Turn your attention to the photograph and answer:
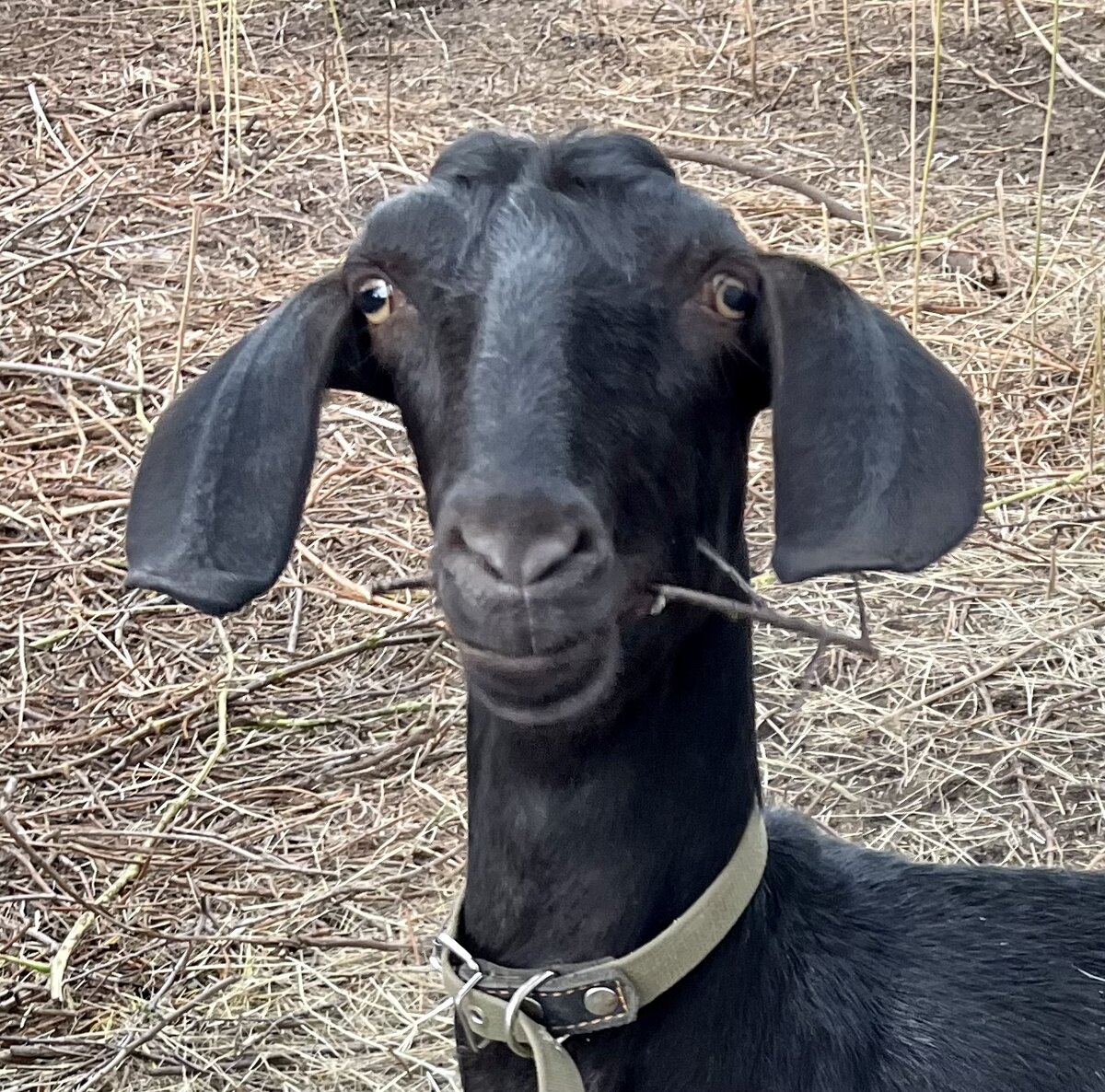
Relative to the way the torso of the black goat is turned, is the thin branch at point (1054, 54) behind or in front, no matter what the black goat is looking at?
behind

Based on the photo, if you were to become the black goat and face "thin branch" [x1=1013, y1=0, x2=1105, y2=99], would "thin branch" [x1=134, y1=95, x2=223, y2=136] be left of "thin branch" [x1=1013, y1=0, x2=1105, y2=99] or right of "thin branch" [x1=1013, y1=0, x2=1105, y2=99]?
left

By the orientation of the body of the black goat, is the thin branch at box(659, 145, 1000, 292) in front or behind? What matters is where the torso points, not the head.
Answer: behind

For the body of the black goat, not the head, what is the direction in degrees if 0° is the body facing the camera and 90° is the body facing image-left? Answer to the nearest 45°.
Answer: approximately 45°

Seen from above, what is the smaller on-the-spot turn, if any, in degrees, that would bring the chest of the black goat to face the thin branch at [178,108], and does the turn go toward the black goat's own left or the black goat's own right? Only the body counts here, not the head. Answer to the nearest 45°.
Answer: approximately 135° to the black goat's own right

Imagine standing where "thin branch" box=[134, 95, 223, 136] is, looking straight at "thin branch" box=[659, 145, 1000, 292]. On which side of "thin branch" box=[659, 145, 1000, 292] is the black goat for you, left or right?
right
